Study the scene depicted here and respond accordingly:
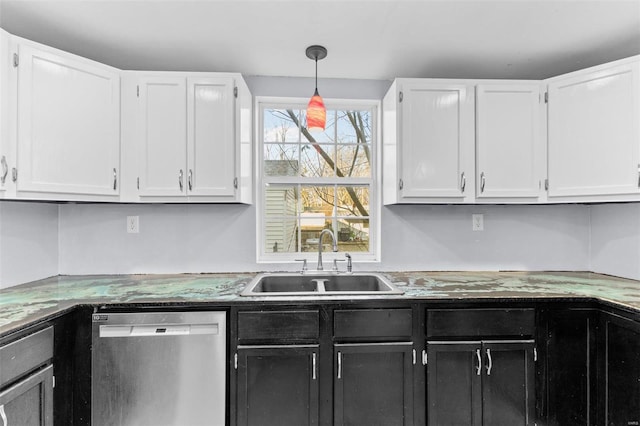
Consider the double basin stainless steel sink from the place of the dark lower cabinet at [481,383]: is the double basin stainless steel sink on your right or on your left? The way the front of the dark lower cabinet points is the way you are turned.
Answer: on your right

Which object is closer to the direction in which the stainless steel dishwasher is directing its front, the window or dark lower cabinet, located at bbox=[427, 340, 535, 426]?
the dark lower cabinet

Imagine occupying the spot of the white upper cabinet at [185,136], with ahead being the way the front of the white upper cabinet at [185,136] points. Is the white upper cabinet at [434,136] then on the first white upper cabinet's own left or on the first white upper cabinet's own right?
on the first white upper cabinet's own left

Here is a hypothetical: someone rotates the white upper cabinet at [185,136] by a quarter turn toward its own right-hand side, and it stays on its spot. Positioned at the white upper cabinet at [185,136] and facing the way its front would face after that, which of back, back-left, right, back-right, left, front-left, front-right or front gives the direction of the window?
back

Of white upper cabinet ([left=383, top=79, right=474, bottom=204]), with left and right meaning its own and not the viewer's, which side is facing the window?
right

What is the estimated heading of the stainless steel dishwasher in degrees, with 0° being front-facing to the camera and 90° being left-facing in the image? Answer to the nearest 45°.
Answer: approximately 0°

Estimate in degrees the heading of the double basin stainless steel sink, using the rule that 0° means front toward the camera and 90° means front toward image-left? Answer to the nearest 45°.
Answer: approximately 0°

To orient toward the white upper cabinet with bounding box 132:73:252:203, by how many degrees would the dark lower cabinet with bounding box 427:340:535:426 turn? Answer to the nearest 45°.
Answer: approximately 90° to its right
